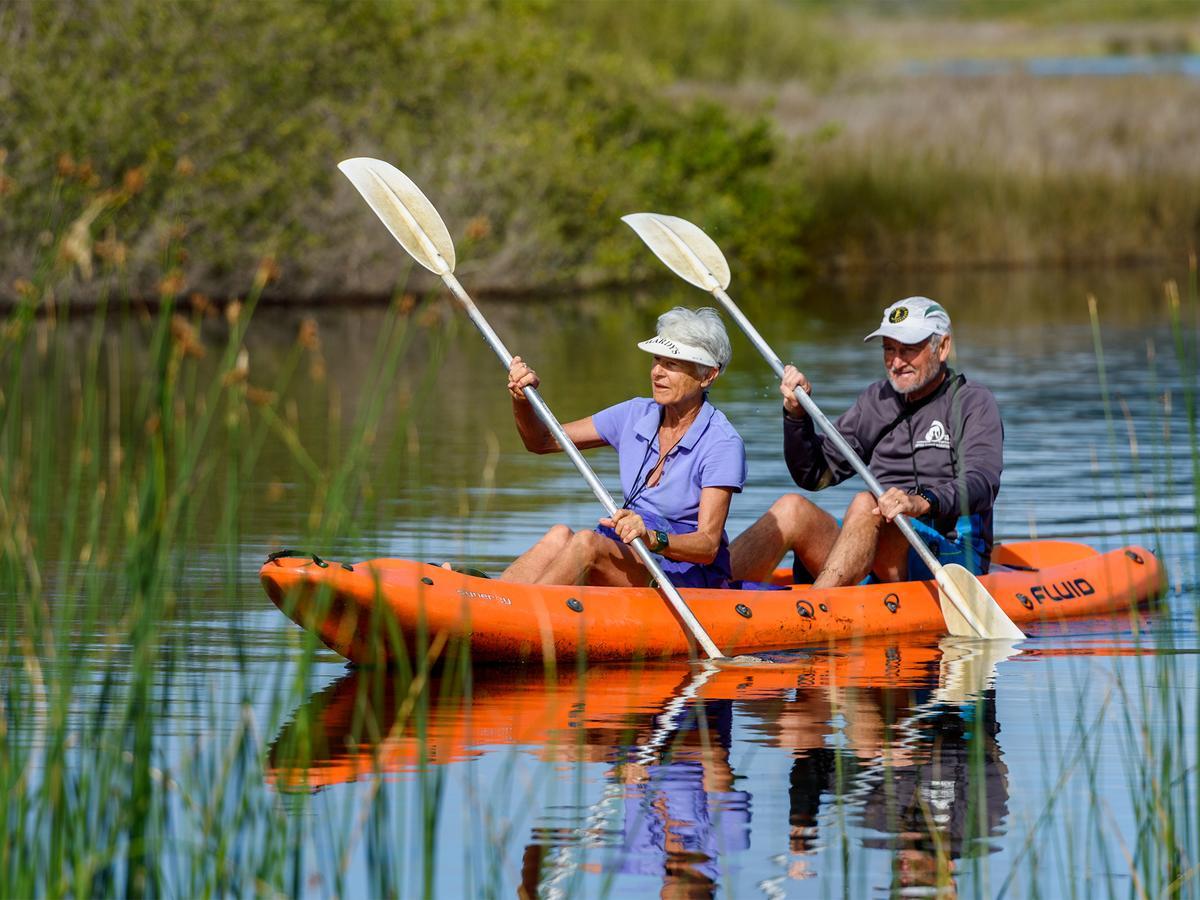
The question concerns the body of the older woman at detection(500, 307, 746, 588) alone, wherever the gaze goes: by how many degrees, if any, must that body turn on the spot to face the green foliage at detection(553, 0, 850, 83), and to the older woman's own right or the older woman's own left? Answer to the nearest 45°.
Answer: approximately 135° to the older woman's own right

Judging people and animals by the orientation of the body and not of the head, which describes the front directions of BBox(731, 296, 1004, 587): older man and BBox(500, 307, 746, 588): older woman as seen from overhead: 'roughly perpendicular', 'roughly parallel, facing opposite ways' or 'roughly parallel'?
roughly parallel

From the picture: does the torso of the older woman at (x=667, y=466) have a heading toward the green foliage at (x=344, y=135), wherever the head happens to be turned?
no

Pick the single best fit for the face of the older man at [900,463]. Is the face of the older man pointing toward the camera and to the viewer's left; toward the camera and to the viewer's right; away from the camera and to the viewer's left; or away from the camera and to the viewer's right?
toward the camera and to the viewer's left

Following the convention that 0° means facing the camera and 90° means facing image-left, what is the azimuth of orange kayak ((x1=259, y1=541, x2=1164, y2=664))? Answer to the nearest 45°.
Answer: approximately 90°

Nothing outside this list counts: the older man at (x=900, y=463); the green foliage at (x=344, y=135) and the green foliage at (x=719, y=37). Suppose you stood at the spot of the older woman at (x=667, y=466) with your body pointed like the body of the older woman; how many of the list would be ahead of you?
0

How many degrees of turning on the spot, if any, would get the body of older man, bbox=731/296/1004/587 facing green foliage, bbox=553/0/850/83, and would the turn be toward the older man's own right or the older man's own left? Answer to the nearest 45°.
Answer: approximately 135° to the older man's own right

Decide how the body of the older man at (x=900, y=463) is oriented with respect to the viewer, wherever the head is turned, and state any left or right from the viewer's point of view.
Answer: facing the viewer and to the left of the viewer

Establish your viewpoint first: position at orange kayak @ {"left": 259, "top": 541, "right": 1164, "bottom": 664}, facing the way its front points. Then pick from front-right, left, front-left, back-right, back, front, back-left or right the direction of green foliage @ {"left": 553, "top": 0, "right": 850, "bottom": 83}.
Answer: right
